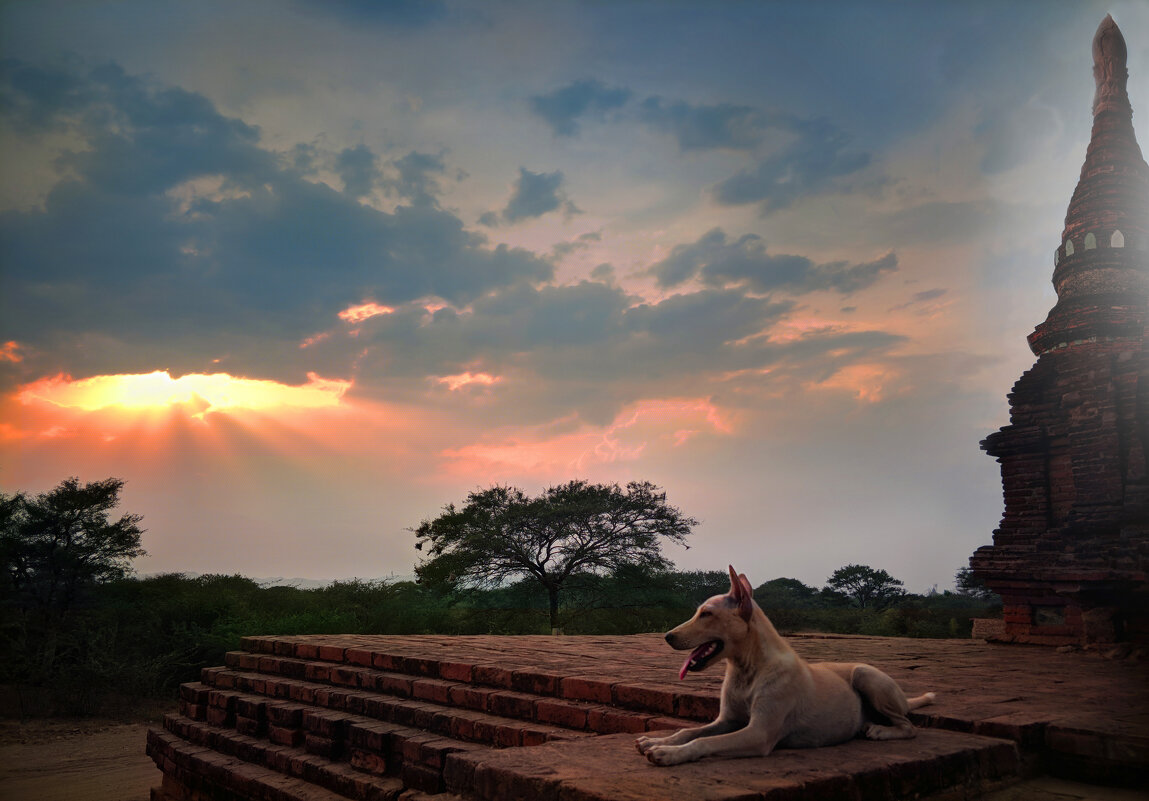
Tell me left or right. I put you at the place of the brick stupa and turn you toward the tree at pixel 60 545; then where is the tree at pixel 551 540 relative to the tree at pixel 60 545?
right

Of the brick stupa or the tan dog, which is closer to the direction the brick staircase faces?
the tan dog

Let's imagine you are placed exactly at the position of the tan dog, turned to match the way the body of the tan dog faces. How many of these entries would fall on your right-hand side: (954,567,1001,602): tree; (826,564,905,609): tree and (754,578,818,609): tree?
3

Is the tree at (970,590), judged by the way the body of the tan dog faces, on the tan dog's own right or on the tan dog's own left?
on the tan dog's own right

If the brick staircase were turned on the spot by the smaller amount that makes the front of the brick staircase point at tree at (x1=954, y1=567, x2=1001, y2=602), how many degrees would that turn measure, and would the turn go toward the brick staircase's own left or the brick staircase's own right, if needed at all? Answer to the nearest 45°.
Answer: approximately 180°

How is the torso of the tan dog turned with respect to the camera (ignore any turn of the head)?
to the viewer's left

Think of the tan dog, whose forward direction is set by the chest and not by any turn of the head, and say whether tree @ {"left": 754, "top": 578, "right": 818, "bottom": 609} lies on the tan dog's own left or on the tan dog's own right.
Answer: on the tan dog's own right

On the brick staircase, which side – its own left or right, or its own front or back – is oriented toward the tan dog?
left

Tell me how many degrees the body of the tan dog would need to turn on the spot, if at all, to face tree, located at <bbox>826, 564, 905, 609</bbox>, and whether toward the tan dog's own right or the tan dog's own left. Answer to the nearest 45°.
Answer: approximately 90° to the tan dog's own right

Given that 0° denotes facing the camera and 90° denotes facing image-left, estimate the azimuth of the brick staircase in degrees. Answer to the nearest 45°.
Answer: approximately 45°

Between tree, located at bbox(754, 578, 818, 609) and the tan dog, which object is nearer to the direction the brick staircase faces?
the tan dog

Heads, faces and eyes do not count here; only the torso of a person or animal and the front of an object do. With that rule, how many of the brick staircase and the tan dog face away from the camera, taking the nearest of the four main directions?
0
